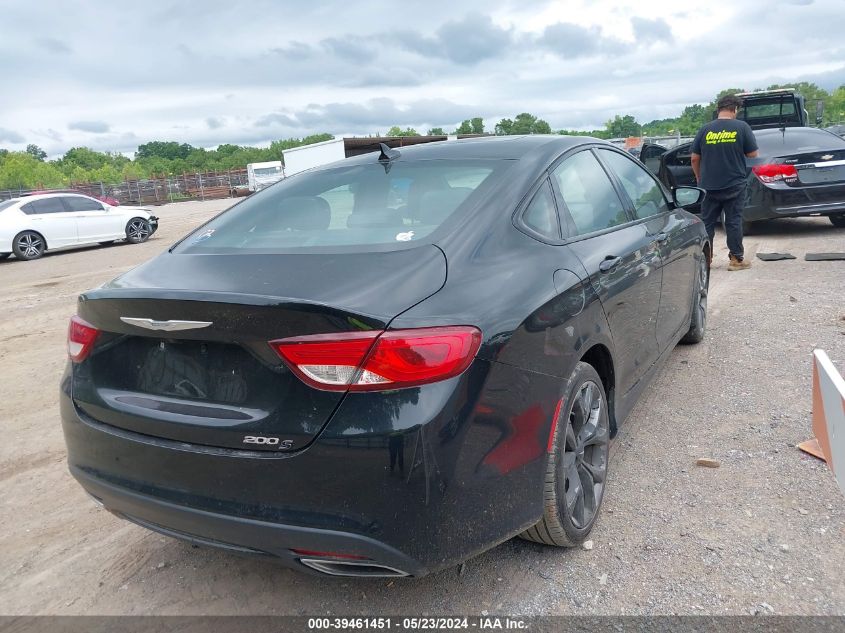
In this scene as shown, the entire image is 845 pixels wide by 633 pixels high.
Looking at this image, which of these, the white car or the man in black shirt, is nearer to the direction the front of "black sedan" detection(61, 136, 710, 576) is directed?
the man in black shirt

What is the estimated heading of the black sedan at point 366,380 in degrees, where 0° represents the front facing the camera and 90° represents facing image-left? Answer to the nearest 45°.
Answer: approximately 225°

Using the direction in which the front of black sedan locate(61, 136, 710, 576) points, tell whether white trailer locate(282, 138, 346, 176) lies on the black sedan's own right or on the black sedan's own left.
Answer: on the black sedan's own left

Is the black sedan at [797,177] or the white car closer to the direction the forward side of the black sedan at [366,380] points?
the black sedan

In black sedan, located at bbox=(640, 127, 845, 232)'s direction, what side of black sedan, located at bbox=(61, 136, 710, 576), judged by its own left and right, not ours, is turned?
front

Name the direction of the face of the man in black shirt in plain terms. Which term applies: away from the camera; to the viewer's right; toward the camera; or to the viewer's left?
away from the camera

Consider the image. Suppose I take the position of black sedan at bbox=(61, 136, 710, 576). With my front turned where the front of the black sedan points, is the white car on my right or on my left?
on my left

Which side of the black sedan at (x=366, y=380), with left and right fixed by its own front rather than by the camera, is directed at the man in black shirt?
front
